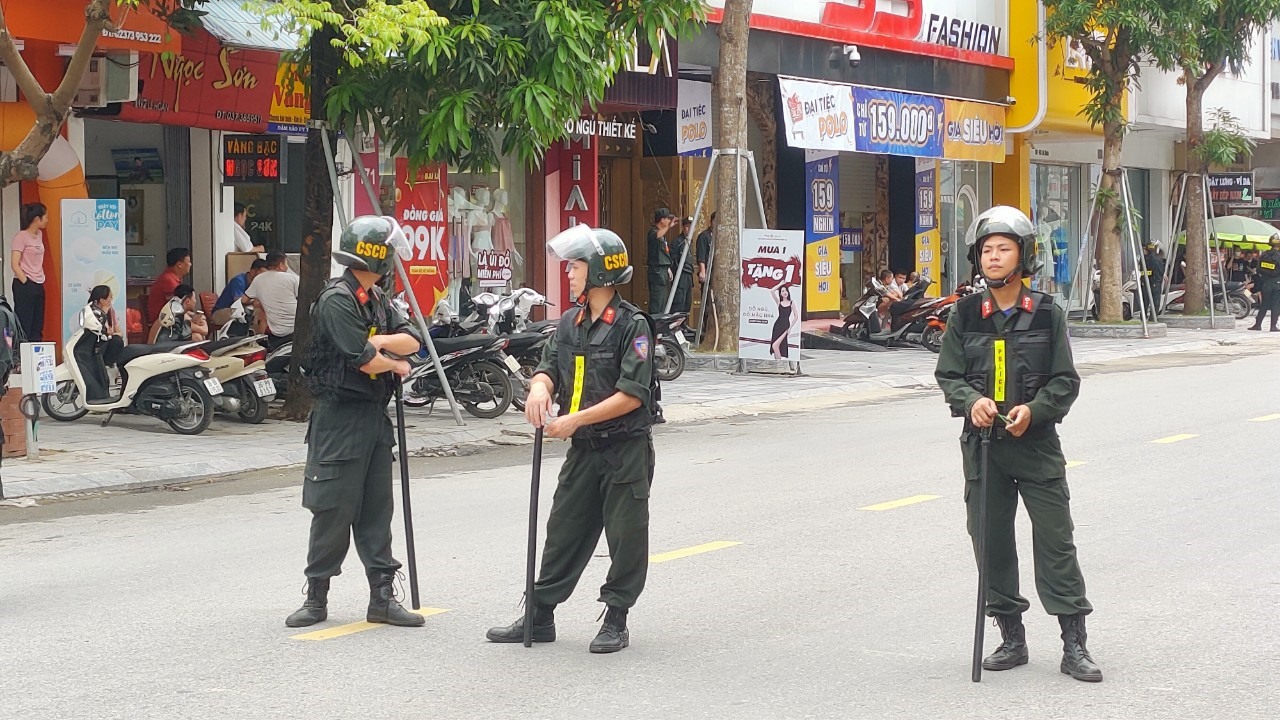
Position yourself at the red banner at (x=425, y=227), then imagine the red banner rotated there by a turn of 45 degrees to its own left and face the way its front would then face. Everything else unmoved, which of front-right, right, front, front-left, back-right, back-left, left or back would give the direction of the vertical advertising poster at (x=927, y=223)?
left

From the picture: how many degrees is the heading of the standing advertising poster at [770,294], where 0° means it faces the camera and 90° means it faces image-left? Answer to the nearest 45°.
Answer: approximately 0°

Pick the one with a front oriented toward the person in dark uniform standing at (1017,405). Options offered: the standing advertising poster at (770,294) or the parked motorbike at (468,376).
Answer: the standing advertising poster

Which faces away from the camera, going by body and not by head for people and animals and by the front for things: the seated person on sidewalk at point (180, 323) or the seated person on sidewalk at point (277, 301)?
the seated person on sidewalk at point (277, 301)

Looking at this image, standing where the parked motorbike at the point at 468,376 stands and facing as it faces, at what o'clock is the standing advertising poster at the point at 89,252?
The standing advertising poster is roughly at 11 o'clock from the parked motorbike.

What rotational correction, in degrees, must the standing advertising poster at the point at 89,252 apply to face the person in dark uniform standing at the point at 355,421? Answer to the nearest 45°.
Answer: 0° — it already faces them

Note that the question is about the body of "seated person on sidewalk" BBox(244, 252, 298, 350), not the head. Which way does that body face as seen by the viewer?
away from the camera

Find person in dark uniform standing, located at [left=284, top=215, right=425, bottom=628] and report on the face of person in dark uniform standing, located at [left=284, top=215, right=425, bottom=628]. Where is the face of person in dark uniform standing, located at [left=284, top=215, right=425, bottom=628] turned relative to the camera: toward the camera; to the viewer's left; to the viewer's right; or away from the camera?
to the viewer's right

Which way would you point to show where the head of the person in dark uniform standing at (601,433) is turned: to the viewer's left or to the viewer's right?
to the viewer's left
